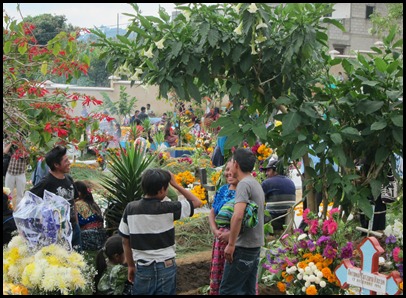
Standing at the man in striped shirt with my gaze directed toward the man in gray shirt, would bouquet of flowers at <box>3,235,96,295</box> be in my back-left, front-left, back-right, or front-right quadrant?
back-right

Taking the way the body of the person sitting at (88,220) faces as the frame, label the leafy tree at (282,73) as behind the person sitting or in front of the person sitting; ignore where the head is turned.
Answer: behind

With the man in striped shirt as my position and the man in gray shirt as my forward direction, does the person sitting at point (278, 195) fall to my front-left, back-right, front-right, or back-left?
front-left

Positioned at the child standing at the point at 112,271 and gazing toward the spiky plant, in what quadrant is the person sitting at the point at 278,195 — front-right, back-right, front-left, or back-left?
front-right
